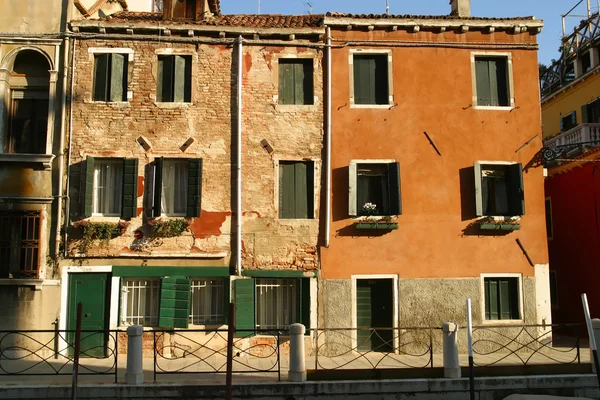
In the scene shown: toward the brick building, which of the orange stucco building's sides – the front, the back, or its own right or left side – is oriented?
right

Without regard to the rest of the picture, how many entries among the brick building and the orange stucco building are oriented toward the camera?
2

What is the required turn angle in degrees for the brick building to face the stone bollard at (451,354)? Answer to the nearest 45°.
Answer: approximately 45° to its left

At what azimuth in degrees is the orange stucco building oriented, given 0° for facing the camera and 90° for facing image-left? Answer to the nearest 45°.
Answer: approximately 0°

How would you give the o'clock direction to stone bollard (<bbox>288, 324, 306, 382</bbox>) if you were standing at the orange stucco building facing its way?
The stone bollard is roughly at 1 o'clock from the orange stucco building.
